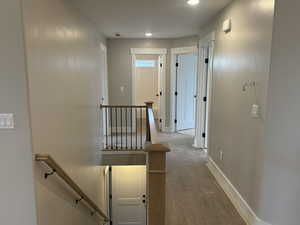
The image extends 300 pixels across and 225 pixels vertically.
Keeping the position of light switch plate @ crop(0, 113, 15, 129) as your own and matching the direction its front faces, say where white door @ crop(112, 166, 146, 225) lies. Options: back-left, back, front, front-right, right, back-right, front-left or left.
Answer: back-left

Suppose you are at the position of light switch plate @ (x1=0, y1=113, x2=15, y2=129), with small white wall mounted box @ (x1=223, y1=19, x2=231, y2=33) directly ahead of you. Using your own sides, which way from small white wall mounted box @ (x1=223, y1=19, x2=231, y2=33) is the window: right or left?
left

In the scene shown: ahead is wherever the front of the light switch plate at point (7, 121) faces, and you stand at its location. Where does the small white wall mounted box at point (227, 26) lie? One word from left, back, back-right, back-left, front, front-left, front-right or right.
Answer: left

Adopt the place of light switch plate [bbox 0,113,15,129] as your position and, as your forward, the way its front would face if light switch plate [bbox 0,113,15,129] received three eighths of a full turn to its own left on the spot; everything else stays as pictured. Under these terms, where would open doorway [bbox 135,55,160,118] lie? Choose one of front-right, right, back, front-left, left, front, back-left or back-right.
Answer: front
